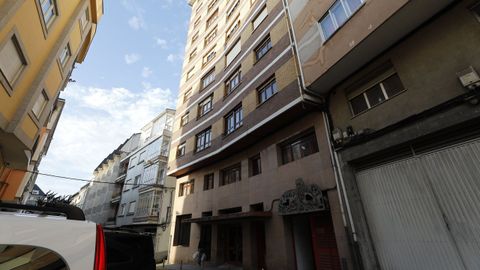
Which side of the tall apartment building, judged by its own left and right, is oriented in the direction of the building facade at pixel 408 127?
left

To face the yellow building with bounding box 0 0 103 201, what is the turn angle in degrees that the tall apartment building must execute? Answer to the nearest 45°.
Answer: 0° — it already faces it

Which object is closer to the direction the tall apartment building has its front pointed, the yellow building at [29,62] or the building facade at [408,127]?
the yellow building
